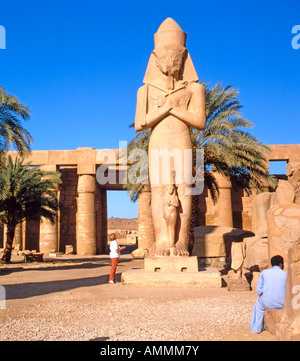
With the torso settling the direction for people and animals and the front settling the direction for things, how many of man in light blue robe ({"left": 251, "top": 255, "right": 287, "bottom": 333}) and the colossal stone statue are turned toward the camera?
1

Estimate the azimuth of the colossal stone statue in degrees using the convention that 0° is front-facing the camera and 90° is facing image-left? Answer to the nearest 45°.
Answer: approximately 0°

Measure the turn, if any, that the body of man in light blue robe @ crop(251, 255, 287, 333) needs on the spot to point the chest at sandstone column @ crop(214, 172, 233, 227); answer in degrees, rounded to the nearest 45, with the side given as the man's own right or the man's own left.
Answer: approximately 45° to the man's own right

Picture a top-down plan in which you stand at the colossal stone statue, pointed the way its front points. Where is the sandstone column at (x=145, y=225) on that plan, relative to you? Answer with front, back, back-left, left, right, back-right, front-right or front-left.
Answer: back

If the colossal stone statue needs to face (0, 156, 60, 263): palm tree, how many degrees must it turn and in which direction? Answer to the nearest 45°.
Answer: approximately 135° to its right

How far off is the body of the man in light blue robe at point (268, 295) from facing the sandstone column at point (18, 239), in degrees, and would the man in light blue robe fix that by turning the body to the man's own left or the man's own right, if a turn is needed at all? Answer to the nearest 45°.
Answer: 0° — they already face it

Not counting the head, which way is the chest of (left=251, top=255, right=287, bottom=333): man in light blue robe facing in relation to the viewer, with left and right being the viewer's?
facing away from the viewer and to the left of the viewer
